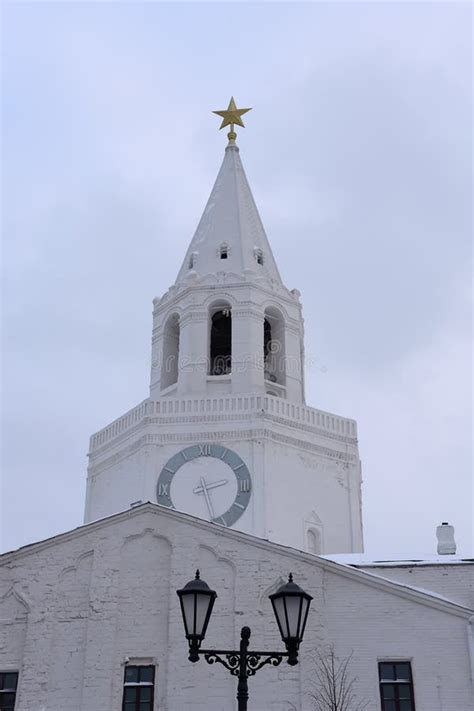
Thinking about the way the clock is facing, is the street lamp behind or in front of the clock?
in front

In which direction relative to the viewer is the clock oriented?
toward the camera
